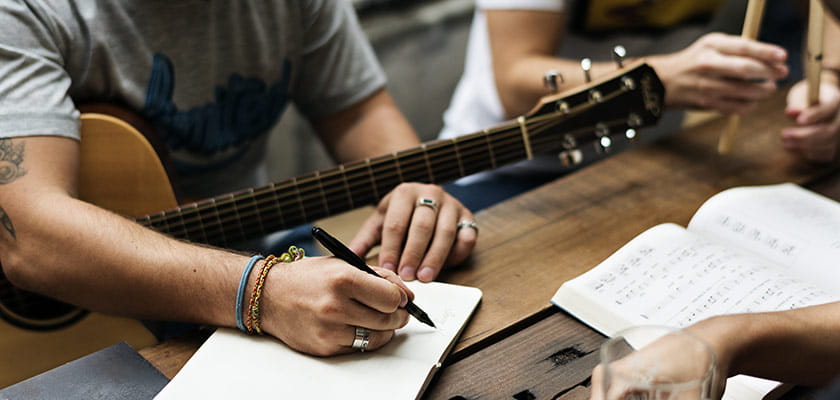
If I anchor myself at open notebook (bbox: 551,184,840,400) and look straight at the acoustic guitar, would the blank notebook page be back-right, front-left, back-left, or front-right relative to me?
front-left

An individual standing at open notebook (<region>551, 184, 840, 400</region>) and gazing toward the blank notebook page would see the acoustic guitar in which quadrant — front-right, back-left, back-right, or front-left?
front-right

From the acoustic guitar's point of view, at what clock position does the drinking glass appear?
The drinking glass is roughly at 11 o'clock from the acoustic guitar.

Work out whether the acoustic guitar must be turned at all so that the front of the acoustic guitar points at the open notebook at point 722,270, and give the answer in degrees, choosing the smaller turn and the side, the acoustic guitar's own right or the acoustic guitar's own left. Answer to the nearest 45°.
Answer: approximately 45° to the acoustic guitar's own left

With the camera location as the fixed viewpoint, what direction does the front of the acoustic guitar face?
facing the viewer
